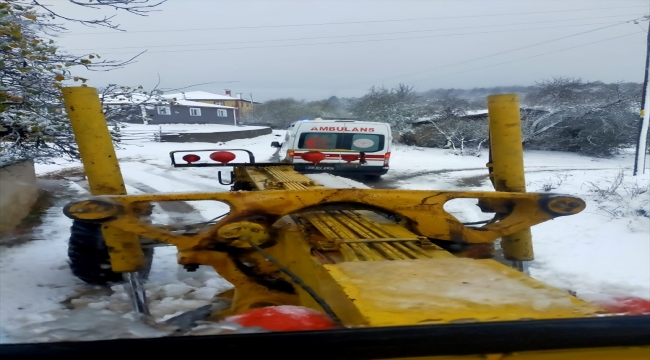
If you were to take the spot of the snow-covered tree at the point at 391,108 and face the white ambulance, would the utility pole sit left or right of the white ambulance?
left

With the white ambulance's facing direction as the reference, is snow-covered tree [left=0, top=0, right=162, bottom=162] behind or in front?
behind

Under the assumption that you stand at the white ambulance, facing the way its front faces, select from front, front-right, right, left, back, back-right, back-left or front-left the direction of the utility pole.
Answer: right

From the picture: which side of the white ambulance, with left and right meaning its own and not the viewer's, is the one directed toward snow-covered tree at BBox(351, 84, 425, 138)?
front

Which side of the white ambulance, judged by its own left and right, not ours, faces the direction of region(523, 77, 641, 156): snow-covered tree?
right

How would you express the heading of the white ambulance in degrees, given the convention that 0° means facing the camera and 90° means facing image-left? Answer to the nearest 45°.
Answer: approximately 180°
